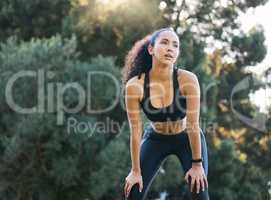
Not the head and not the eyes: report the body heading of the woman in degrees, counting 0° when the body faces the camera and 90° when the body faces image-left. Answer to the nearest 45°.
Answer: approximately 0°

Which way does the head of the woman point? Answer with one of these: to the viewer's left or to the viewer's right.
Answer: to the viewer's right
